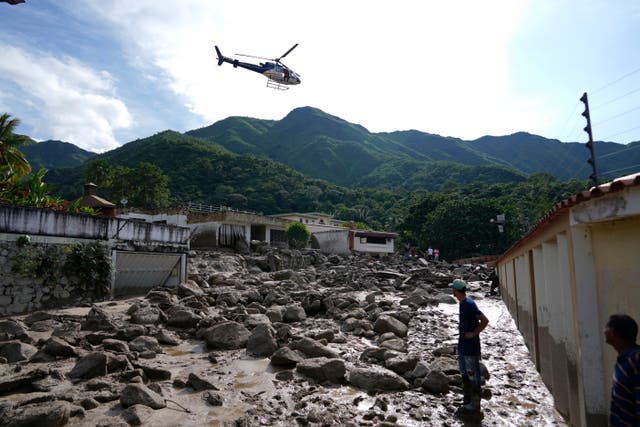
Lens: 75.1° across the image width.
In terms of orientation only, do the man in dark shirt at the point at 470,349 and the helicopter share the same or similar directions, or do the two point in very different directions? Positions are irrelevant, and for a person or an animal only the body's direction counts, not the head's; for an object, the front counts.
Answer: very different directions

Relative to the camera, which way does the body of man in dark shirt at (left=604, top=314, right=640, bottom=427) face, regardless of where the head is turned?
to the viewer's left

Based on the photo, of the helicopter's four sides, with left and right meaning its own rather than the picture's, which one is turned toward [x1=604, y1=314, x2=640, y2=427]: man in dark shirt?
right

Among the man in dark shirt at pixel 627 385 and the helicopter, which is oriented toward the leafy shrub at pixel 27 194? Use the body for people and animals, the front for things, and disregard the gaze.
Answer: the man in dark shirt

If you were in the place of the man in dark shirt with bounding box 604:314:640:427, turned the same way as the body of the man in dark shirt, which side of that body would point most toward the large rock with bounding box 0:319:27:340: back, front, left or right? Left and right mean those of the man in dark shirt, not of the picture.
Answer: front

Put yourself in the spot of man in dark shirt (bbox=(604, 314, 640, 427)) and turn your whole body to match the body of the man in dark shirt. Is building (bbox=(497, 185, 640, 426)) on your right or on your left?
on your right

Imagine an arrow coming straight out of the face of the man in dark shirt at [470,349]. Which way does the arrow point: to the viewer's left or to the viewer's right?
to the viewer's left

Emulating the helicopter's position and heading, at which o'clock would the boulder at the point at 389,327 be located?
The boulder is roughly at 3 o'clock from the helicopter.

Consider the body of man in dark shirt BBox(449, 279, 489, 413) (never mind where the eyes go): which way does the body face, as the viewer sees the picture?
to the viewer's left

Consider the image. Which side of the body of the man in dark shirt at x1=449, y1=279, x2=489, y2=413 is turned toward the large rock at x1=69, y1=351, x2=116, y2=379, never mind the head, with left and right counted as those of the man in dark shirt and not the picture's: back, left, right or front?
front

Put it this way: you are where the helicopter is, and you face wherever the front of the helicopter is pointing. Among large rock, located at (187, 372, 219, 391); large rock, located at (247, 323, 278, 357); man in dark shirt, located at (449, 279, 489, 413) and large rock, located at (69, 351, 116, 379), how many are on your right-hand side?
4

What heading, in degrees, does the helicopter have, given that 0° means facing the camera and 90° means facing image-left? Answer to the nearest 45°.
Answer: approximately 270°

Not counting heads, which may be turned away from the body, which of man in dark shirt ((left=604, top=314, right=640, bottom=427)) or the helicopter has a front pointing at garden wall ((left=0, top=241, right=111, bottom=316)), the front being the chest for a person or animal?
the man in dark shirt
